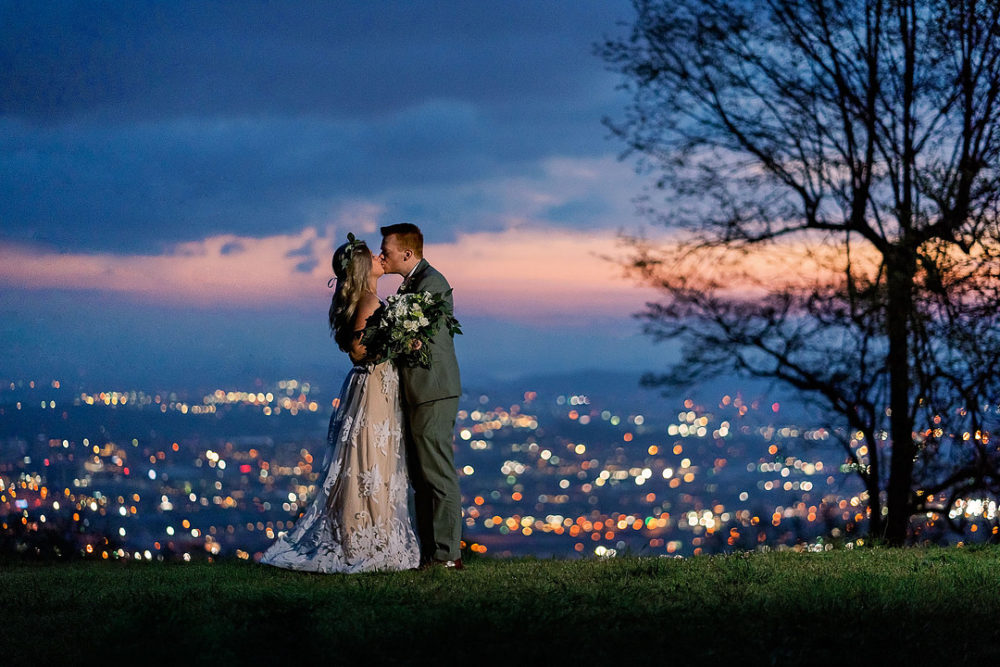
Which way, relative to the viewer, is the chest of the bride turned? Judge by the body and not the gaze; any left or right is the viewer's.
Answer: facing to the right of the viewer

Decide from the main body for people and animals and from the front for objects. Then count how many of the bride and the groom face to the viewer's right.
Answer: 1

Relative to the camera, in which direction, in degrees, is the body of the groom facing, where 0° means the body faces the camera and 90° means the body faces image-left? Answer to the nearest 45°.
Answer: approximately 90°

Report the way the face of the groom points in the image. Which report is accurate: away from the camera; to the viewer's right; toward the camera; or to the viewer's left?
to the viewer's left

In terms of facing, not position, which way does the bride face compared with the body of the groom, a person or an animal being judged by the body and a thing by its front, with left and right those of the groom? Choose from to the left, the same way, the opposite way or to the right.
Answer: the opposite way
